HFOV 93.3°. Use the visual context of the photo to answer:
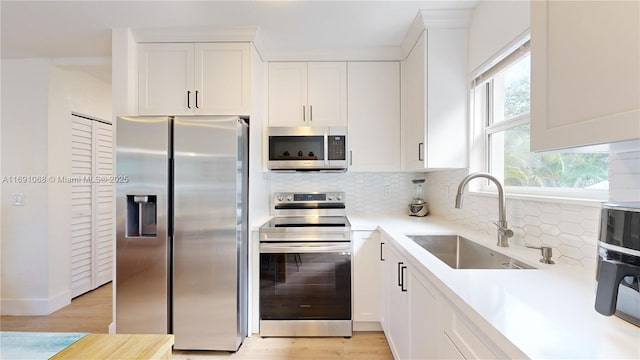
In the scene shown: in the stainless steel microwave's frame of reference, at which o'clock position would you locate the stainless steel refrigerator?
The stainless steel refrigerator is roughly at 2 o'clock from the stainless steel microwave.

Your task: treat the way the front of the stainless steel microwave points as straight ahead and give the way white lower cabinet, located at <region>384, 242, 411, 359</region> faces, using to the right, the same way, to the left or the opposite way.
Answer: to the right

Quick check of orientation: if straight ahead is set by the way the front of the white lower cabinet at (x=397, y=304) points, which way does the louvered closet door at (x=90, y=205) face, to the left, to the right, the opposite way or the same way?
the opposite way

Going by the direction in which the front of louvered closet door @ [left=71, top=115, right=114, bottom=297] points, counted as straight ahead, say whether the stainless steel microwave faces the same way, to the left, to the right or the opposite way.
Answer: to the right

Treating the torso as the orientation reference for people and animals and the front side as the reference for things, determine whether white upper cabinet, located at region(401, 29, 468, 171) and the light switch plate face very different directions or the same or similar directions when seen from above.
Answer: very different directions

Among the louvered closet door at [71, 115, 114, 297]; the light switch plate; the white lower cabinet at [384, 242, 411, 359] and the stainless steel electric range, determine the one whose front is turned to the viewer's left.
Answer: the white lower cabinet

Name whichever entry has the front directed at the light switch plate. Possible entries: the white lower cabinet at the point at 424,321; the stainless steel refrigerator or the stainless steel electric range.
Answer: the white lower cabinet

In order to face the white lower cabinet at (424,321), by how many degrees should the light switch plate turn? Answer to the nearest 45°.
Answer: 0° — it already faces it

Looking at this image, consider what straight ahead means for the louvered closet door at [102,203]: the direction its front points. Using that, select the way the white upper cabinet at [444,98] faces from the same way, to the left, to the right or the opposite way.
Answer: the opposite way

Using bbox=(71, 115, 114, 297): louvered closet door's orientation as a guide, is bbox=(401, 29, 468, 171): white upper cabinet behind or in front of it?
in front

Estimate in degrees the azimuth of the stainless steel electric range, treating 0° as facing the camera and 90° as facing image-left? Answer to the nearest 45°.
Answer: approximately 0°

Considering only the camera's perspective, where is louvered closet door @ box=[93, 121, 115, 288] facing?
facing the viewer and to the right of the viewer

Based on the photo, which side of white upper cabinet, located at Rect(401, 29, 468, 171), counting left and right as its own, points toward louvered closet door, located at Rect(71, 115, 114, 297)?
front

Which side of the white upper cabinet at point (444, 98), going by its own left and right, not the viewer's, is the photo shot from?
left

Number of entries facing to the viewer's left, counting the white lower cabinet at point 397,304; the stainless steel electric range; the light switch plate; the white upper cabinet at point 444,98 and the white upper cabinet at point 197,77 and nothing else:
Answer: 2

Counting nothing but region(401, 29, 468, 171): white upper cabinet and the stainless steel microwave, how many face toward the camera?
1
